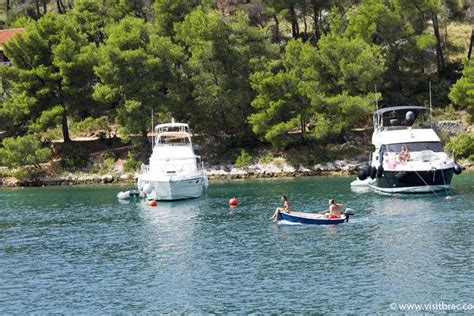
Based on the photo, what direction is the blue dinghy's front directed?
to the viewer's left
